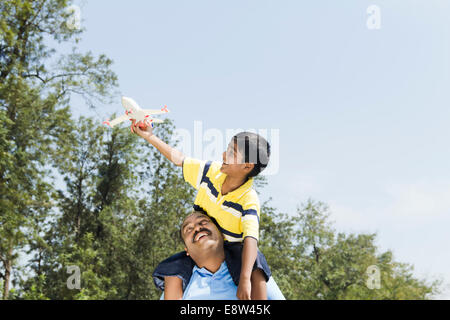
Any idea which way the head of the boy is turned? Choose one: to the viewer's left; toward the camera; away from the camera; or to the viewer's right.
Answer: to the viewer's left

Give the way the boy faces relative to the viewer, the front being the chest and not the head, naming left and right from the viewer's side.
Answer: facing the viewer and to the left of the viewer

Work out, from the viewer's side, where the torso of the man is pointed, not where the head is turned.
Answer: toward the camera
